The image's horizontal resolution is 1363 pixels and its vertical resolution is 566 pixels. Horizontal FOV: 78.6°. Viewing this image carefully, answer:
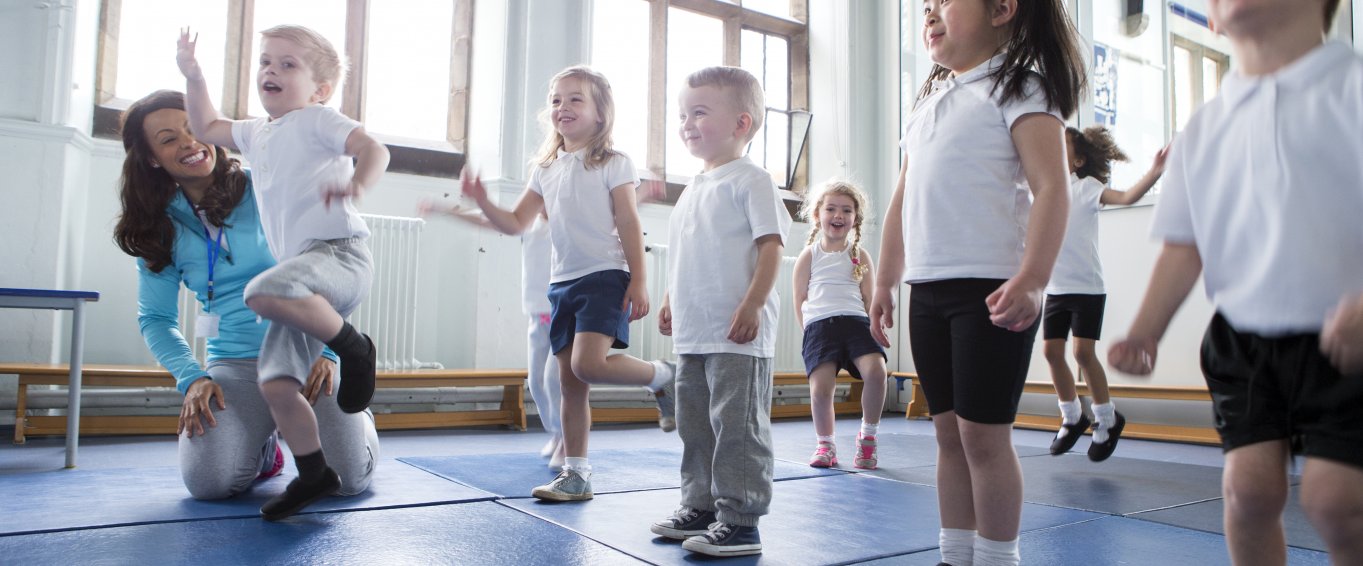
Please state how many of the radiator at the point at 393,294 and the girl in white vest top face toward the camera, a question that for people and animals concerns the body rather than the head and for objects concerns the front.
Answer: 2

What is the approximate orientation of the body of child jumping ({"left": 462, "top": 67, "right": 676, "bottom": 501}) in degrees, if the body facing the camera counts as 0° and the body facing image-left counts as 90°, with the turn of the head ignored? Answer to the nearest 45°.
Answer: approximately 45°

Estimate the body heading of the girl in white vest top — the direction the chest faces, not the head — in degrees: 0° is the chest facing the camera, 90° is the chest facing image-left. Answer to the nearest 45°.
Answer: approximately 0°

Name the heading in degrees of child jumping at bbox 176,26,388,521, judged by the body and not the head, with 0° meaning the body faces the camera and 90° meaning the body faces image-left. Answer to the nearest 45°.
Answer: approximately 45°

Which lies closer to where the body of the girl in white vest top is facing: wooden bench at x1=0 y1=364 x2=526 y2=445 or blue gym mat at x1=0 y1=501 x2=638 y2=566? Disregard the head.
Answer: the blue gym mat

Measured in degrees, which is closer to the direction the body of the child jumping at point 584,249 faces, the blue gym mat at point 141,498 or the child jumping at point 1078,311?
the blue gym mat
